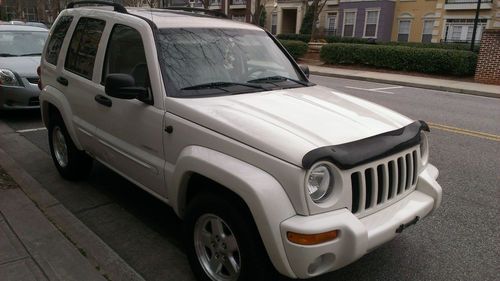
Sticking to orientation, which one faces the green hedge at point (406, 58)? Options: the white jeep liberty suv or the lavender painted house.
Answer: the lavender painted house

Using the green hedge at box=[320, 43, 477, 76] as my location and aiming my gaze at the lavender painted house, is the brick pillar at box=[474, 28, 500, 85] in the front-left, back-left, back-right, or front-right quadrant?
back-right

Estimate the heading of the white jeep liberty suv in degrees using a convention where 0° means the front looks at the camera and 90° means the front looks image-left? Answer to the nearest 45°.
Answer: approximately 315°

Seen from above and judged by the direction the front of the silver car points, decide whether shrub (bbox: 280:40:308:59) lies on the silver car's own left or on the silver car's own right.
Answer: on the silver car's own left

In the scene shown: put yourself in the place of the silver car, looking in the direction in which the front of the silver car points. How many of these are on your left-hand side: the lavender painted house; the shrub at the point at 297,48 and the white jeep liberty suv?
2

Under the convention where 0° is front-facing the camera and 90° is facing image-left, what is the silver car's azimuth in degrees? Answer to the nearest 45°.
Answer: approximately 315°

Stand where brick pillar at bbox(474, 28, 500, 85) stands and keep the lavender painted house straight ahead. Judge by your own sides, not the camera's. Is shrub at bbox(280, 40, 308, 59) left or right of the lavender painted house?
left
